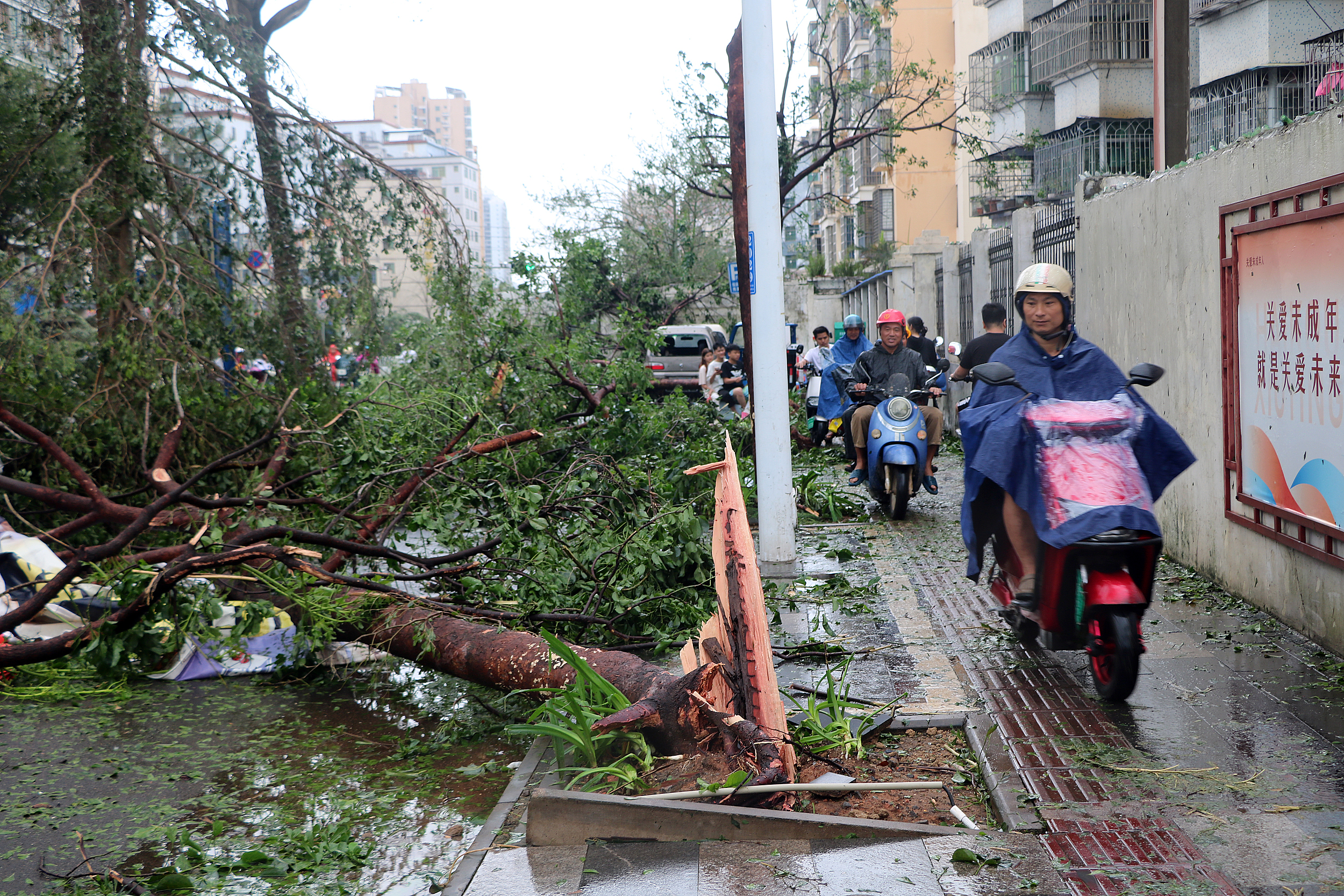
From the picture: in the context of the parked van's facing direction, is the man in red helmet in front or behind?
behind

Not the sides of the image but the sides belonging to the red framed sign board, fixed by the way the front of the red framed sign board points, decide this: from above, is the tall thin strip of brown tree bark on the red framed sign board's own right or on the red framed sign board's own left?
on the red framed sign board's own right

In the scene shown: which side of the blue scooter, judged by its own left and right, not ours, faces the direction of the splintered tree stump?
front

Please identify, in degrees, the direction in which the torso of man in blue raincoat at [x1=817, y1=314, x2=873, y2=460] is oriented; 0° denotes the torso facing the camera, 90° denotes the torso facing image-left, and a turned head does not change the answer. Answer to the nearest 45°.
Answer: approximately 0°

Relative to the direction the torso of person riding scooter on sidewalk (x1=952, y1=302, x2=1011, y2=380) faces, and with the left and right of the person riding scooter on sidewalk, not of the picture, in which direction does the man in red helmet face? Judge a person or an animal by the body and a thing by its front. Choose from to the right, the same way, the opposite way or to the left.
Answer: the opposite way

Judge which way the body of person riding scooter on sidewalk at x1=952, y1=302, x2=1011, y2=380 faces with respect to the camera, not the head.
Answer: away from the camera

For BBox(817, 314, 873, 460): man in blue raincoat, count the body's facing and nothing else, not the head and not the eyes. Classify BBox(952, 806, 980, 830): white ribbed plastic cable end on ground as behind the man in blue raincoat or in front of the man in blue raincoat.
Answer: in front

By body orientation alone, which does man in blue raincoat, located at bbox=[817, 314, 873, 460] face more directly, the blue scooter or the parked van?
the blue scooter

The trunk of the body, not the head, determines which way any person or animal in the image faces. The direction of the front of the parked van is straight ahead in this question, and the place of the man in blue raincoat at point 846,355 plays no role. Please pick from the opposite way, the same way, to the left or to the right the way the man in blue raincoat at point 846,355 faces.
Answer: the opposite way

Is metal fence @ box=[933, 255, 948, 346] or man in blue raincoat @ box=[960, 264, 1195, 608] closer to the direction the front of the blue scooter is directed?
the man in blue raincoat

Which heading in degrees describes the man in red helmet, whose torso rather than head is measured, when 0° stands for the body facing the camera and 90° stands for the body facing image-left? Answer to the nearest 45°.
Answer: approximately 0°

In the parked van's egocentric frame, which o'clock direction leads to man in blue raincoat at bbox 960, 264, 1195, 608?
The man in blue raincoat is roughly at 6 o'clock from the parked van.

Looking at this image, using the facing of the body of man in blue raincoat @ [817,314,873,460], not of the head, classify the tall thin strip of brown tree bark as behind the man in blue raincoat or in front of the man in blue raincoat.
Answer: in front

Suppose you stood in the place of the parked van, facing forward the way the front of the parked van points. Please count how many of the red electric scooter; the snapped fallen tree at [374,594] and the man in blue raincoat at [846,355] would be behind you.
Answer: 3

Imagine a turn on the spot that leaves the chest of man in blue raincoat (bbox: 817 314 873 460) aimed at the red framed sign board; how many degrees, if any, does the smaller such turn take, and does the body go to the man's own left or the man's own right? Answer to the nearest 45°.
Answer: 0° — they already face it
